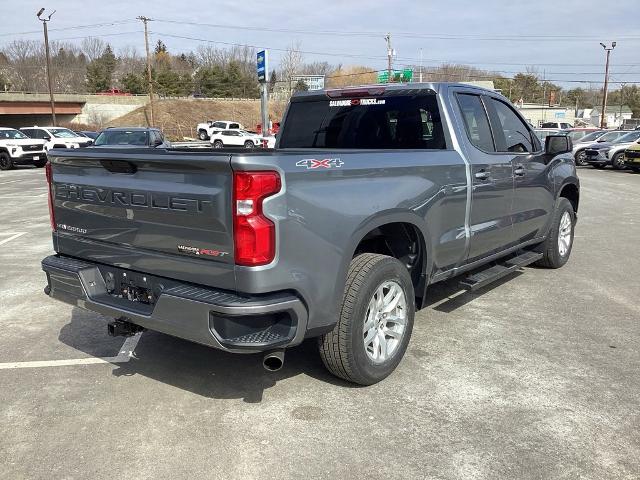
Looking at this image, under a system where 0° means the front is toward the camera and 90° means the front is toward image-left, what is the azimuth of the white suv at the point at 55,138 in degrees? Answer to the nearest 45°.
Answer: approximately 315°

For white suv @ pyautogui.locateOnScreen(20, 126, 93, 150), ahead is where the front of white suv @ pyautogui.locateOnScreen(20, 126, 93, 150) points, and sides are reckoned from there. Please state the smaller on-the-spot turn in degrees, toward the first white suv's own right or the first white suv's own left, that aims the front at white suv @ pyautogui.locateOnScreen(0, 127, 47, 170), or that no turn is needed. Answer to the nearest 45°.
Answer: approximately 90° to the first white suv's own right

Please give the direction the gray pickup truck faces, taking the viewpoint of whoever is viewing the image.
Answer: facing away from the viewer and to the right of the viewer

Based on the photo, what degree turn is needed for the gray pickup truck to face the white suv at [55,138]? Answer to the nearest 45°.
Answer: approximately 90° to its left

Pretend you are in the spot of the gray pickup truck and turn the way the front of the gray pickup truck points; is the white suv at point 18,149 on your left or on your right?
on your left

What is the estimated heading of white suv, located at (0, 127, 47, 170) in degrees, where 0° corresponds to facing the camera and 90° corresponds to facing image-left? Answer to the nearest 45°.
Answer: approximately 315°
